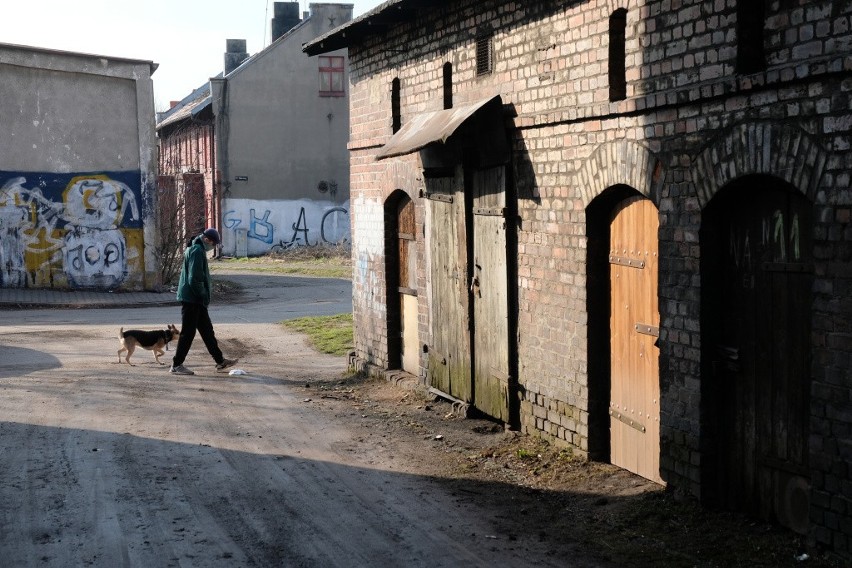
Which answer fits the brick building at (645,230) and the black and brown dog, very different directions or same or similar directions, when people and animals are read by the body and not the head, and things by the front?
very different directions

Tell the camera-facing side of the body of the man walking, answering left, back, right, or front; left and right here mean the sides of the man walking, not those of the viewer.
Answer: right

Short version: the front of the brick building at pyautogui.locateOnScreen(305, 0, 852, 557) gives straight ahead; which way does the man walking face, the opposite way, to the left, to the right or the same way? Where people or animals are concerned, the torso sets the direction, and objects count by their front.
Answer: the opposite way

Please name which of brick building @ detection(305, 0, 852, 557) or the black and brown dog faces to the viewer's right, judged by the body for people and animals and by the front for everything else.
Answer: the black and brown dog

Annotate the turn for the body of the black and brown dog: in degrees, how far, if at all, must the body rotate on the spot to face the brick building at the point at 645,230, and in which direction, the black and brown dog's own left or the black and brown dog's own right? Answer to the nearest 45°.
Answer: approximately 45° to the black and brown dog's own right

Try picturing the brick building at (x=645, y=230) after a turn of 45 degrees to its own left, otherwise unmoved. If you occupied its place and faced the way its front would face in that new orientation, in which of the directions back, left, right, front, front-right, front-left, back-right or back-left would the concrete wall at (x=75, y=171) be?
back-right

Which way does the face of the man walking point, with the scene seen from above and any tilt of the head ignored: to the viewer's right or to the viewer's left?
to the viewer's right

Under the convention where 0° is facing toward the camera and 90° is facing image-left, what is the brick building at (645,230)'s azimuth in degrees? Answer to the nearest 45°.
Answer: approximately 45°

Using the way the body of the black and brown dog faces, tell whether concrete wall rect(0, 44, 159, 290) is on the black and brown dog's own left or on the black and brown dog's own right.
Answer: on the black and brown dog's own left

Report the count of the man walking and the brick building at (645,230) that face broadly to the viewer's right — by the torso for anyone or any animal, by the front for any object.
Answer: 1
